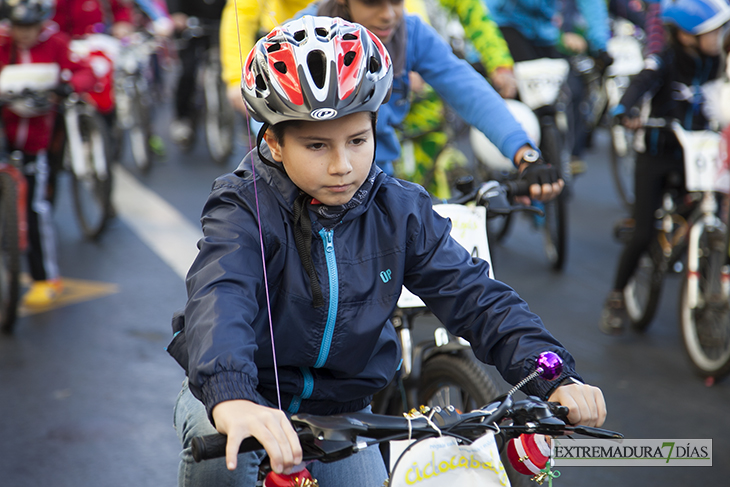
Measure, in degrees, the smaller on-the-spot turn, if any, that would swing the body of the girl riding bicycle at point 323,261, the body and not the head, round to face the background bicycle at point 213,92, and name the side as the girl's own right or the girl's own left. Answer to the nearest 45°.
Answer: approximately 135° to the girl's own left

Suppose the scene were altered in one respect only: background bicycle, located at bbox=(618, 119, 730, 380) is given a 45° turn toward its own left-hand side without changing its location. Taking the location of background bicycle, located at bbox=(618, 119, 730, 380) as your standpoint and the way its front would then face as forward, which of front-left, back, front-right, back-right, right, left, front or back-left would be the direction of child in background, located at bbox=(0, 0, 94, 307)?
back

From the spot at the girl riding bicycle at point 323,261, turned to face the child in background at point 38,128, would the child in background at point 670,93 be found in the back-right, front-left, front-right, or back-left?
front-right

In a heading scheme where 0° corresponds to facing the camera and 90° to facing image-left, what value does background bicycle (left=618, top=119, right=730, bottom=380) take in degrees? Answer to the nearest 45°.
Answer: approximately 315°

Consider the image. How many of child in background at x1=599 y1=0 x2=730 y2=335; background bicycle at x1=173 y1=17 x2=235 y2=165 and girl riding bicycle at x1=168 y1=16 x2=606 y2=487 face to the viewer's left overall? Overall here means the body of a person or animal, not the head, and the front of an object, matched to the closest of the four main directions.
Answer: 0

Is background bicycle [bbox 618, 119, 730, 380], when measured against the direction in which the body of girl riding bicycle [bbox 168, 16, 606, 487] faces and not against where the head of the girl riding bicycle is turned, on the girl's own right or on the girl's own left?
on the girl's own left

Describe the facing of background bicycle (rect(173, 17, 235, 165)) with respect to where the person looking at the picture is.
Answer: facing the viewer and to the right of the viewer

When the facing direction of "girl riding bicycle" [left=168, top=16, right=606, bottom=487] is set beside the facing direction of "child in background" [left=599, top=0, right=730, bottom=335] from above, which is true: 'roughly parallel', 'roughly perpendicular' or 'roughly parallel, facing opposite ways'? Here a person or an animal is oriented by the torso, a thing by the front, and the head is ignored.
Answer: roughly parallel

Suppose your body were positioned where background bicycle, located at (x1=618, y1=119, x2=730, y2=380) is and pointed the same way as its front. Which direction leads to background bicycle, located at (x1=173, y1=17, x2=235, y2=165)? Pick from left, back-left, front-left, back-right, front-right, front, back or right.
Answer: back

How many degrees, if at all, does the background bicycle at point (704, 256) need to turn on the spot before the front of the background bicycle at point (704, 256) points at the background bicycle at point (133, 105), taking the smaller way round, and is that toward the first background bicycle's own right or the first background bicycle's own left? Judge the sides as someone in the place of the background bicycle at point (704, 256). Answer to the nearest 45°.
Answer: approximately 180°

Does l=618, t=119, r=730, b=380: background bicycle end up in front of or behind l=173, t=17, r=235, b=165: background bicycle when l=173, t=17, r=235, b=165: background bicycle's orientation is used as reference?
in front

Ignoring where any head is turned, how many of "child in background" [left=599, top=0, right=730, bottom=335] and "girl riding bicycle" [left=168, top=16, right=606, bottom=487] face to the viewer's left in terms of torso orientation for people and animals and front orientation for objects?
0

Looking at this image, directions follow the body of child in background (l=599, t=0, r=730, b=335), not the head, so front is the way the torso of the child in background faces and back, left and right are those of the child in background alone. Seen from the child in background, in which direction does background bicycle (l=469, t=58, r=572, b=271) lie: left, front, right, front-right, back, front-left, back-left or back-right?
back

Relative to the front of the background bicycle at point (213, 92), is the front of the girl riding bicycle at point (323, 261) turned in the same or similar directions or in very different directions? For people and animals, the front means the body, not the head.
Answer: same or similar directions

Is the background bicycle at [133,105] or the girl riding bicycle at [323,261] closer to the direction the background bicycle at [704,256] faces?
the girl riding bicycle
